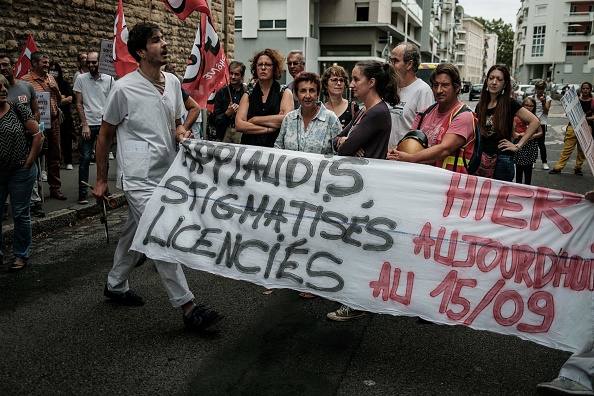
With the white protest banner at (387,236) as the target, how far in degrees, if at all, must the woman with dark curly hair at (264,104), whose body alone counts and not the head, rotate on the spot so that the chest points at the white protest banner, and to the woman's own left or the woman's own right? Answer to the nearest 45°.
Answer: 0° — they already face it

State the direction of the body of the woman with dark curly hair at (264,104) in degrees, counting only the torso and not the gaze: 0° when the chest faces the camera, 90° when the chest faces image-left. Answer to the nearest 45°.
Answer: approximately 0°

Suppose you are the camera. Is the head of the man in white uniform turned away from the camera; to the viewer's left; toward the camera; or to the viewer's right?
to the viewer's right

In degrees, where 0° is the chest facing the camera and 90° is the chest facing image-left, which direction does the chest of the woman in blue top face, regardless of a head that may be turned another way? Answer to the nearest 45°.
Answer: approximately 0°

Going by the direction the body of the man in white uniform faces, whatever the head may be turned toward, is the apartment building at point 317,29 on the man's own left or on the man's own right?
on the man's own left

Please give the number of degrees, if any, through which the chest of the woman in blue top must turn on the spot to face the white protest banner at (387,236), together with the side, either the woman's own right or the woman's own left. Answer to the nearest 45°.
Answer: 0° — they already face it

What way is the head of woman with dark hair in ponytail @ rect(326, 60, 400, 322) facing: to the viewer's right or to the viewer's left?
to the viewer's left

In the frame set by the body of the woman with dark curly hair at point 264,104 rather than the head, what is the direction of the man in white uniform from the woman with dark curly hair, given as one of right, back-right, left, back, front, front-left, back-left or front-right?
front-right

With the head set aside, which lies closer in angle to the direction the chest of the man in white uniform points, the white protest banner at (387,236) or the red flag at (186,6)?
the white protest banner

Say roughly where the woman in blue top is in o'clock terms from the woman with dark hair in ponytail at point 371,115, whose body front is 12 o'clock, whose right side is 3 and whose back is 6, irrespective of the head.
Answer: The woman in blue top is roughly at 2 o'clock from the woman with dark hair in ponytail.
